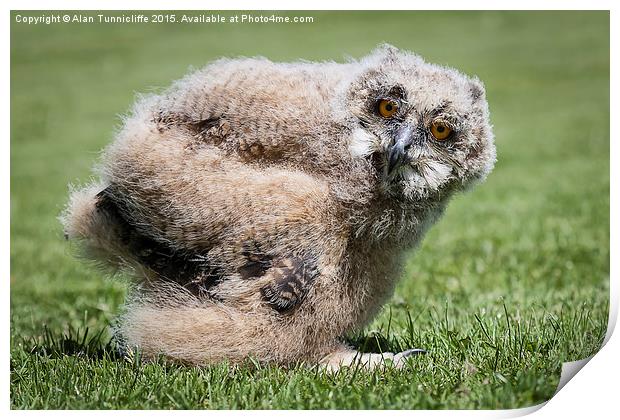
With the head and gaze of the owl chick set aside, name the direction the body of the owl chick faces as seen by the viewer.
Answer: to the viewer's right
